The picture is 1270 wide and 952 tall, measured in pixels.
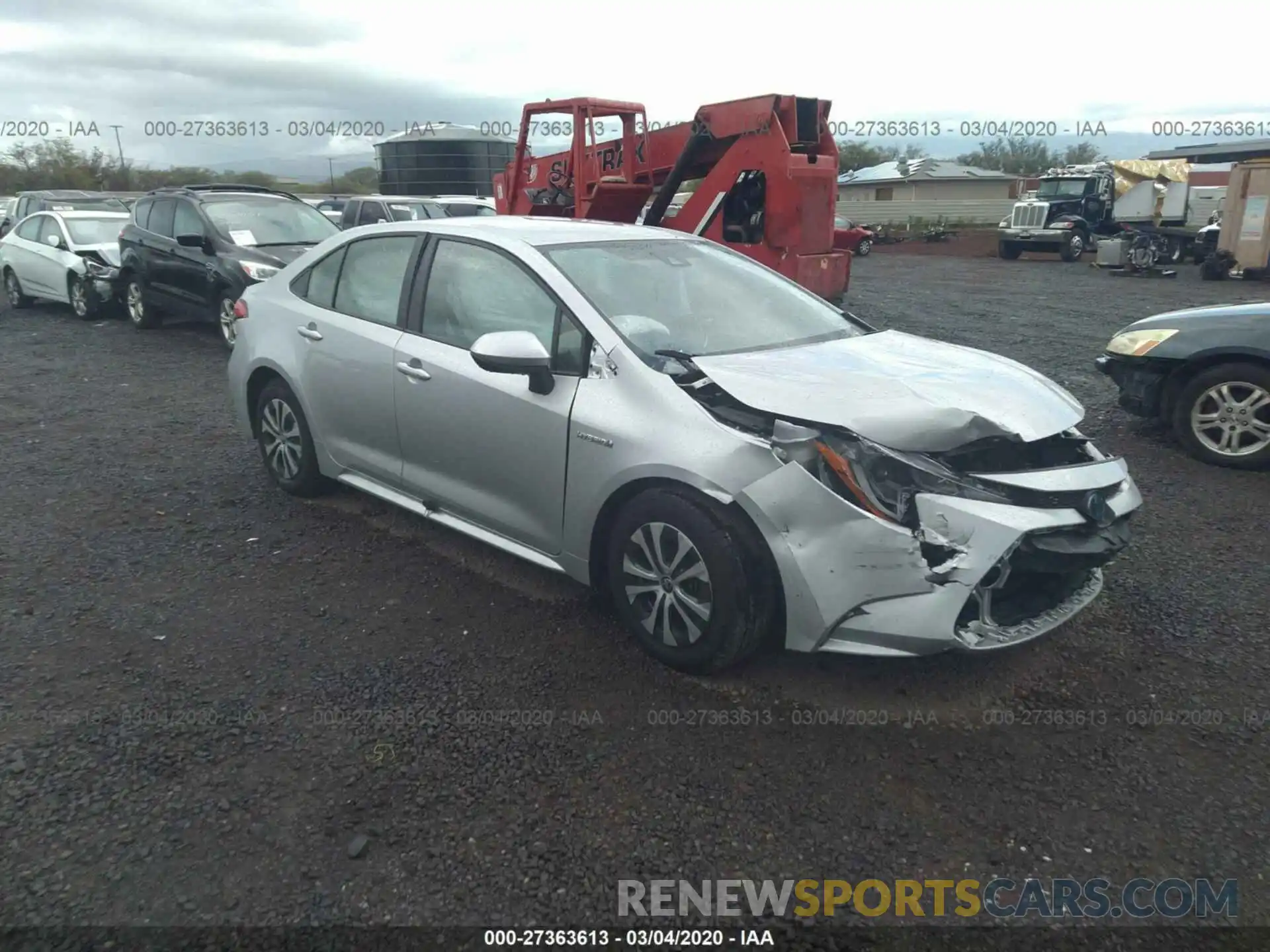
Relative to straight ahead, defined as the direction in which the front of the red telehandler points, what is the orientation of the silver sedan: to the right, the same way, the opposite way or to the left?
the opposite way

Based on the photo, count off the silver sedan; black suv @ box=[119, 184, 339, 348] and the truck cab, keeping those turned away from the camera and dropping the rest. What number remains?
0

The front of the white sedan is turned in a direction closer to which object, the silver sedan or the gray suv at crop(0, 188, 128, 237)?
the silver sedan

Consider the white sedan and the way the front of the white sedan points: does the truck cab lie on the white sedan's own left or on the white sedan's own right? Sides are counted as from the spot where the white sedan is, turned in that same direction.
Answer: on the white sedan's own left

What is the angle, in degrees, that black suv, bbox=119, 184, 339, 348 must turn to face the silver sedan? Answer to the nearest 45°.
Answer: approximately 45° to its right

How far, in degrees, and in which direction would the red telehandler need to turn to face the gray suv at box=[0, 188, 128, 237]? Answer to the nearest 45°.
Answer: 0° — it already faces it

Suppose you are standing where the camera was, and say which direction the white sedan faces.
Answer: facing the viewer and to the right of the viewer

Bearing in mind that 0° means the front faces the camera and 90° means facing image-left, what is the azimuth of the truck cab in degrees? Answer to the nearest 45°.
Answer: approximately 45°

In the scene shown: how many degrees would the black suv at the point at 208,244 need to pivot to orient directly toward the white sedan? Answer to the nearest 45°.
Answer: approximately 180°

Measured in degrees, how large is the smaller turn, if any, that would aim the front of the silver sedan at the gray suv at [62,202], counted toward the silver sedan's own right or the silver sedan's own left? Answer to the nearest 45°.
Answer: approximately 180°
